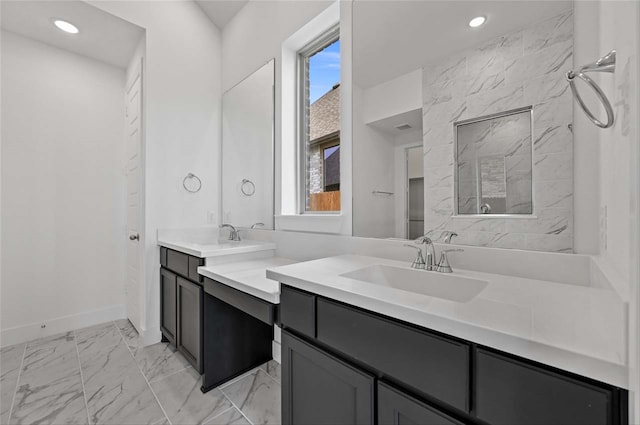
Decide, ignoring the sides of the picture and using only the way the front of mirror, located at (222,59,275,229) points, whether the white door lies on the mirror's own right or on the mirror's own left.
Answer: on the mirror's own right

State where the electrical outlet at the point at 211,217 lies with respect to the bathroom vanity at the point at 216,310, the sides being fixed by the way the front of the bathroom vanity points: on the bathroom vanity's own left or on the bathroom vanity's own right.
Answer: on the bathroom vanity's own right

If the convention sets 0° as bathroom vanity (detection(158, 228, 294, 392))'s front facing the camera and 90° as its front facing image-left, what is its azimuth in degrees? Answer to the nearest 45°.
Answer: approximately 45°

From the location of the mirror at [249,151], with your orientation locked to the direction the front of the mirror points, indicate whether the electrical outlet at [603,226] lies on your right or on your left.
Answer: on your left

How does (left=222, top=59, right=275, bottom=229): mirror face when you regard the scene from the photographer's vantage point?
facing the viewer and to the left of the viewer
